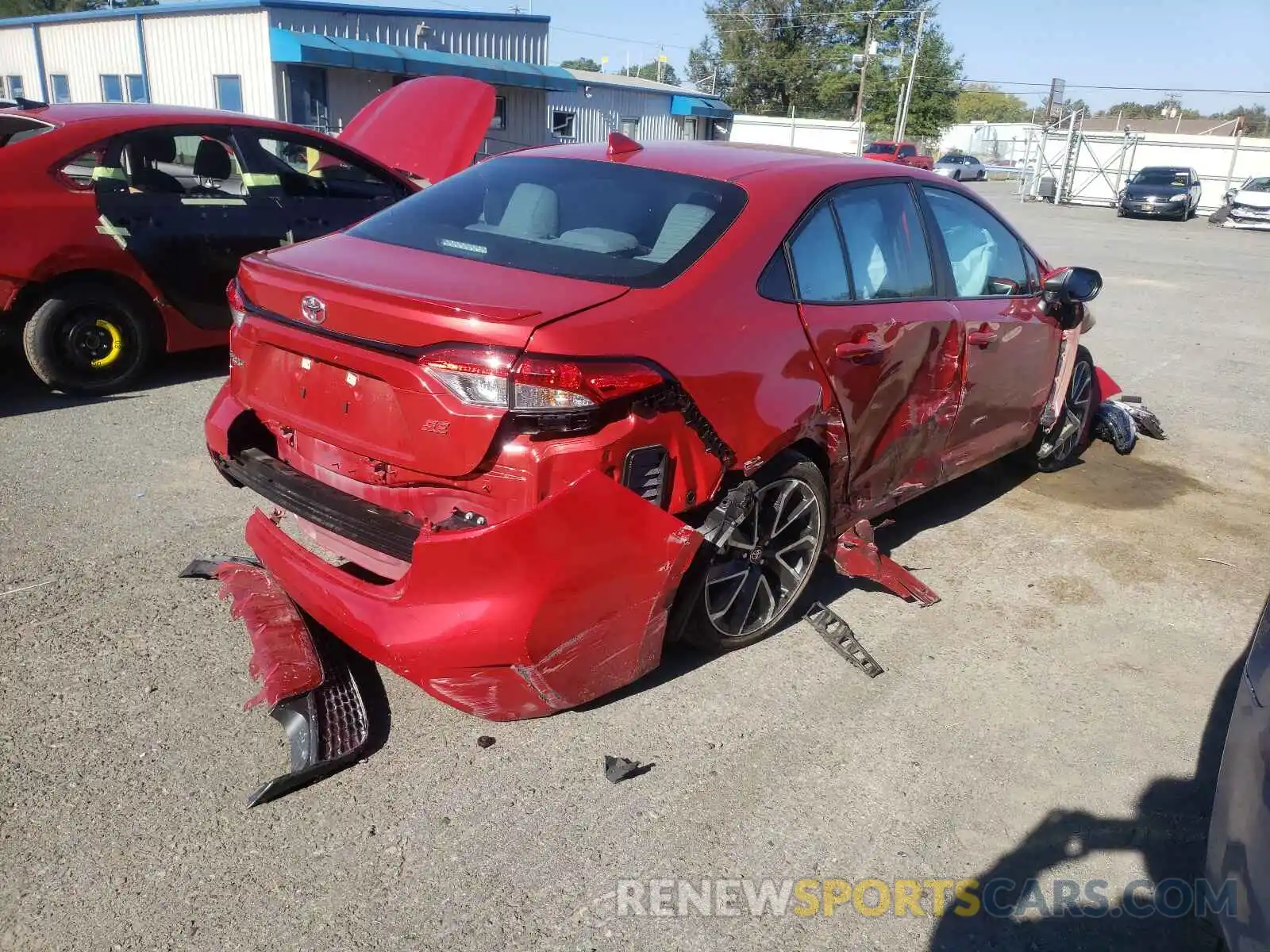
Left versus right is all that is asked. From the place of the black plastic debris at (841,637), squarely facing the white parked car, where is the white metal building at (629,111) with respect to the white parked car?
left

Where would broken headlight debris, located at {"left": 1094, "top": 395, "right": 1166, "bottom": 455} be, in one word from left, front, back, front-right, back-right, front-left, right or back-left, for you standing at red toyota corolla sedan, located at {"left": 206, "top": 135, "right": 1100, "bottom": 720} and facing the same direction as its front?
front

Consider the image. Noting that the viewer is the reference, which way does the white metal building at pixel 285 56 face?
facing the viewer and to the right of the viewer

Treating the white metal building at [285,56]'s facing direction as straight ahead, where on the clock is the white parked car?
The white parked car is roughly at 11 o'clock from the white metal building.

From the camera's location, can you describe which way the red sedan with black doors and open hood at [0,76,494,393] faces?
facing to the right of the viewer

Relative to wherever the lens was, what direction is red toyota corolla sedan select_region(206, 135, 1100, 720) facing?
facing away from the viewer and to the right of the viewer

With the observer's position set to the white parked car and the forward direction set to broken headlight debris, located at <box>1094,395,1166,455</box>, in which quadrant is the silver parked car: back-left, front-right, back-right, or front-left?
back-right

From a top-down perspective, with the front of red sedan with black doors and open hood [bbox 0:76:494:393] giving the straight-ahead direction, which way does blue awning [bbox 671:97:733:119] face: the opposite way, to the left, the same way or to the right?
to the right

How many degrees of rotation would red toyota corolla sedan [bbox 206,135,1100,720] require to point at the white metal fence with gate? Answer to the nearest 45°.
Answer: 0° — it already faces it

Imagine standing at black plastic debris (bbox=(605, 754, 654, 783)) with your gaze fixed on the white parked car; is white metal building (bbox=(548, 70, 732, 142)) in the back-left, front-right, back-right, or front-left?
front-left

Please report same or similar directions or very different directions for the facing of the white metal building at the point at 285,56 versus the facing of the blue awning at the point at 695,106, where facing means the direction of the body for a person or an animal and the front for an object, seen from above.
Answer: same or similar directions
